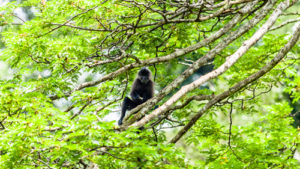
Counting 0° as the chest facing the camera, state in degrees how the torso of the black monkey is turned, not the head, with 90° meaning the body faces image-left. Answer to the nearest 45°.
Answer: approximately 45°
